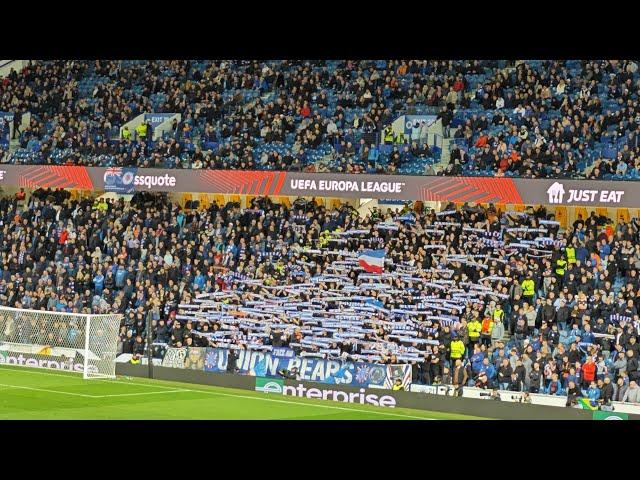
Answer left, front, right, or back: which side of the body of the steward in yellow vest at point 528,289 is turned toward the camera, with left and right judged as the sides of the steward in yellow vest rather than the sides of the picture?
front

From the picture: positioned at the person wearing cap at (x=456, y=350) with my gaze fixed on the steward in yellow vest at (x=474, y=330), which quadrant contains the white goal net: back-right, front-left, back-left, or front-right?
back-left

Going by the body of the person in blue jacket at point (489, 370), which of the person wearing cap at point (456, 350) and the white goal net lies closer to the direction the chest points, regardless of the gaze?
the white goal net

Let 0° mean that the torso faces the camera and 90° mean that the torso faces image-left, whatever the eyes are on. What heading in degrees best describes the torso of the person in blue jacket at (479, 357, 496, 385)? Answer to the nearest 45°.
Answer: approximately 45°

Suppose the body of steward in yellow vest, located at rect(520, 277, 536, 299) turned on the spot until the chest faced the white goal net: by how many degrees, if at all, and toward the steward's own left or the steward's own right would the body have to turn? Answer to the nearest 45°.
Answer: approximately 90° to the steward's own right

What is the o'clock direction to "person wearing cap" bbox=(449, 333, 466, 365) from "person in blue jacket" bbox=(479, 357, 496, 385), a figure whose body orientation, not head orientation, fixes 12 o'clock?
The person wearing cap is roughly at 3 o'clock from the person in blue jacket.
